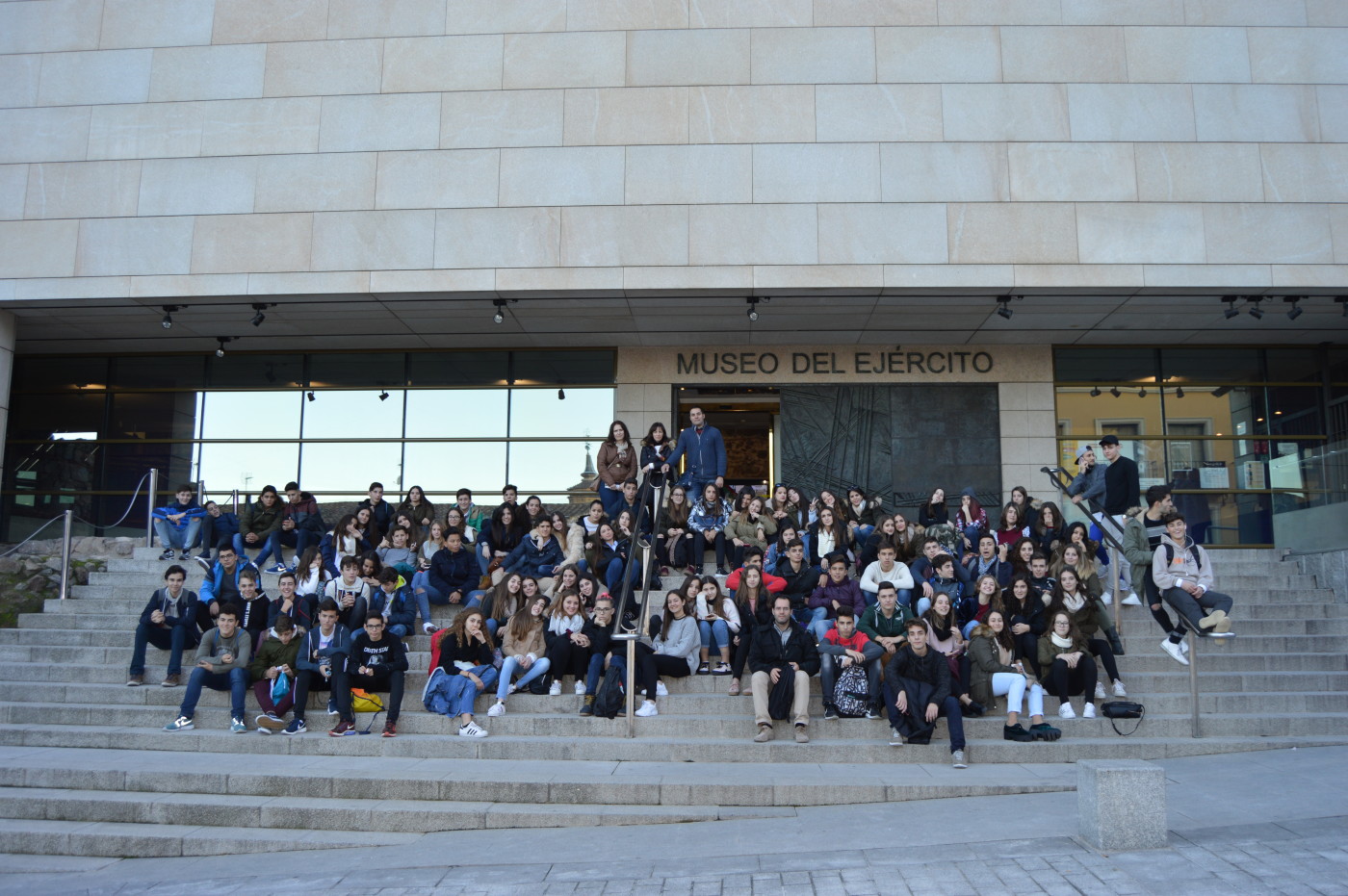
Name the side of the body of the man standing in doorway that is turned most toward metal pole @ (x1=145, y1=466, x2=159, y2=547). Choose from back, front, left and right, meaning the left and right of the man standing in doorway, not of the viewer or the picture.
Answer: right

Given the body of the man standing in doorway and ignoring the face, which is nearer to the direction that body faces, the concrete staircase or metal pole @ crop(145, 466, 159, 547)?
the concrete staircase

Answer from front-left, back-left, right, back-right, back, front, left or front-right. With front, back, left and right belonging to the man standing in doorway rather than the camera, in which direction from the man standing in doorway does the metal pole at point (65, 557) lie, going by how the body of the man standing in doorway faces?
right

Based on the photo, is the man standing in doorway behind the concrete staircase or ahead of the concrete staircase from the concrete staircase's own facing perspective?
behind

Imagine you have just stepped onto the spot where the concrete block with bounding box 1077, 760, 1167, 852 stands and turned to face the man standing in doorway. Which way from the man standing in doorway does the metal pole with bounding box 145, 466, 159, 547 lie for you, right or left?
left

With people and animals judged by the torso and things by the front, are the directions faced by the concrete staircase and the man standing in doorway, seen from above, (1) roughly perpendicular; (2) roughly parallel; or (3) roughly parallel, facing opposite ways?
roughly parallel

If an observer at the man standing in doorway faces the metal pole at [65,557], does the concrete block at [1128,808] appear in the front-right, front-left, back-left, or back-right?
back-left

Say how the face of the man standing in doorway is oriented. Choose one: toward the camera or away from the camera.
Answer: toward the camera

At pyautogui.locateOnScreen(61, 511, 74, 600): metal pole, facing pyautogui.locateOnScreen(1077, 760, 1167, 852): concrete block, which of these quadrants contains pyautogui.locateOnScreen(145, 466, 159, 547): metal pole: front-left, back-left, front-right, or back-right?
back-left

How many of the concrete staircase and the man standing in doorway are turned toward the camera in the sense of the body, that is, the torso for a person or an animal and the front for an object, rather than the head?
2

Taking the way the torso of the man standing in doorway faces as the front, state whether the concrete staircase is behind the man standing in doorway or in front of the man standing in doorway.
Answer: in front

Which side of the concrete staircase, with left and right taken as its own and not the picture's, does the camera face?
front

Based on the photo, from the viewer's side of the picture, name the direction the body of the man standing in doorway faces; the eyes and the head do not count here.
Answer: toward the camera
